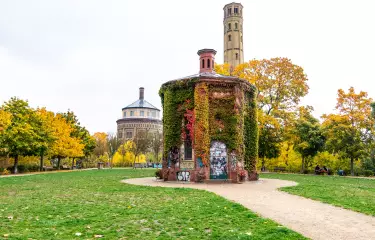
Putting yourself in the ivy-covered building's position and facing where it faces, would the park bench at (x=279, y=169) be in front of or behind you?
behind

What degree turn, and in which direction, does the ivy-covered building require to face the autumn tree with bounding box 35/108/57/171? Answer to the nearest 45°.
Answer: approximately 135° to its right

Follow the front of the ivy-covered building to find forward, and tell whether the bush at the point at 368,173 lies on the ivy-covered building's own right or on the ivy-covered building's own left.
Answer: on the ivy-covered building's own left

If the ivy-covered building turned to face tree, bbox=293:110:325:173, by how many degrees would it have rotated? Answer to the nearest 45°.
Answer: approximately 135° to its left

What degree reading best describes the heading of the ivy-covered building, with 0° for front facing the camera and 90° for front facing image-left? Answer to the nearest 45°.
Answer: approximately 0°

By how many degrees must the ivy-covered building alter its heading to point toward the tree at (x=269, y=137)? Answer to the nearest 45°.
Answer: approximately 135° to its left

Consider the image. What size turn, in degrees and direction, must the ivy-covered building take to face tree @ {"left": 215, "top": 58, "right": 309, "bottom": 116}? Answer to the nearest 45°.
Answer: approximately 135° to its left

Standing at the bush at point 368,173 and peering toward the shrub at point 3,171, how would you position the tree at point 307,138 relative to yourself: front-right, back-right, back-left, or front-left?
front-right

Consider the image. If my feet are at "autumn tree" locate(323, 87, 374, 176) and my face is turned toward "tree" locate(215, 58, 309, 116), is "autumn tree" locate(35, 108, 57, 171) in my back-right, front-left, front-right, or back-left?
front-left

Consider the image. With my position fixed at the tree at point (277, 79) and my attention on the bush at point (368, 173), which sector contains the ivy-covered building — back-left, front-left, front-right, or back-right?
back-right

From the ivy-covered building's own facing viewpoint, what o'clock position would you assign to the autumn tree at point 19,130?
The autumn tree is roughly at 4 o'clock from the ivy-covered building.
